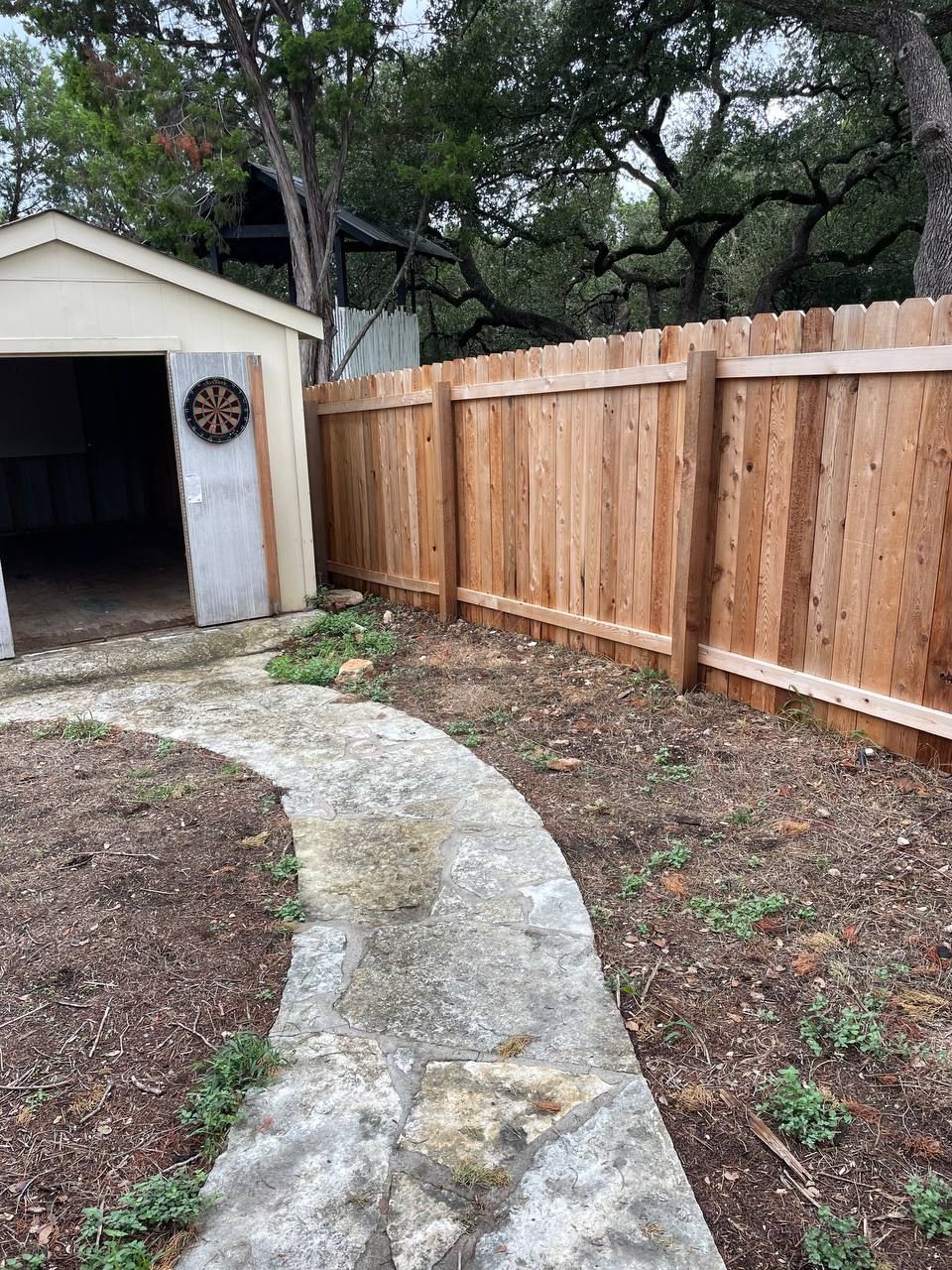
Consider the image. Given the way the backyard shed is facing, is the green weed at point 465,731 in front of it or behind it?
in front

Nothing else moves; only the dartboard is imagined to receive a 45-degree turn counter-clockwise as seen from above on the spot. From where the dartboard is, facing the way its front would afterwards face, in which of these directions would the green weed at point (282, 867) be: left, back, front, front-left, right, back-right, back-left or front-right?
front-right

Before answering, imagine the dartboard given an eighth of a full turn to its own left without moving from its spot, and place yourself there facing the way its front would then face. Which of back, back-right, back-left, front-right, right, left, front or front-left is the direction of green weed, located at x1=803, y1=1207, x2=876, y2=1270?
front-right

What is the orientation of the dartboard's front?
toward the camera

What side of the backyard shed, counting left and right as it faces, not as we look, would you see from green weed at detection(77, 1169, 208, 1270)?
front

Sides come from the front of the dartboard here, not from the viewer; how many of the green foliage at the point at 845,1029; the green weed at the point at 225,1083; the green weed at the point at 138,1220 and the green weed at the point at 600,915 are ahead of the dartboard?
4

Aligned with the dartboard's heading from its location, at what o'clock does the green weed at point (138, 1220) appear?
The green weed is roughly at 12 o'clock from the dartboard.

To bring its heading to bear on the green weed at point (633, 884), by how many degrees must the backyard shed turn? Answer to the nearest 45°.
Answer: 0° — it already faces it

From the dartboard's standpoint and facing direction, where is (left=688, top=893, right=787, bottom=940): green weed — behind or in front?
in front

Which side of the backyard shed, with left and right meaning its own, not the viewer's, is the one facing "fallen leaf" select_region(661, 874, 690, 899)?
front

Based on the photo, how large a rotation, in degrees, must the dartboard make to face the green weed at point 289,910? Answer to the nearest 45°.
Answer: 0° — it already faces it

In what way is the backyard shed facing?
toward the camera
